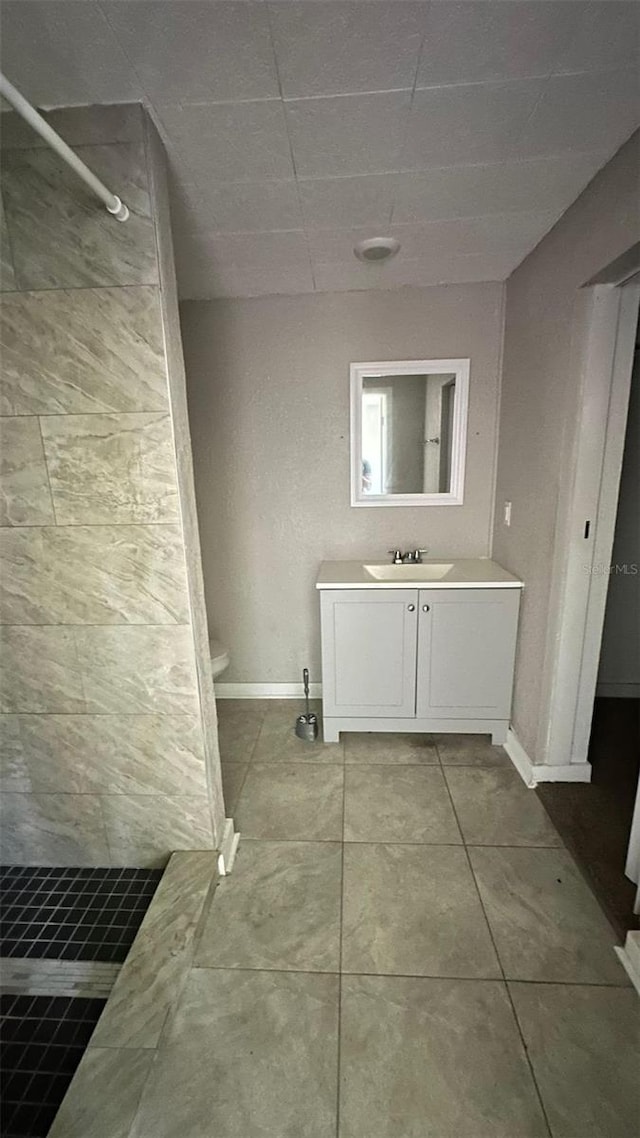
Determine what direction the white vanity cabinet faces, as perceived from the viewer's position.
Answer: facing the viewer

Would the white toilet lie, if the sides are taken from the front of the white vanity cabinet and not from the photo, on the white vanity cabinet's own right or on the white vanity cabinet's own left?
on the white vanity cabinet's own right

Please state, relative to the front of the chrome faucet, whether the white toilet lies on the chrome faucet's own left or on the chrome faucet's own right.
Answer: on the chrome faucet's own right

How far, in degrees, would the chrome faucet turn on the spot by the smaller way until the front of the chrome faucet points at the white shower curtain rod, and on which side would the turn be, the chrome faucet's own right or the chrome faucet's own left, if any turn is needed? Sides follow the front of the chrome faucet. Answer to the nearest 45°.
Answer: approximately 45° to the chrome faucet's own right

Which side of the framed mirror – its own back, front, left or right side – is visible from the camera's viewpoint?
front

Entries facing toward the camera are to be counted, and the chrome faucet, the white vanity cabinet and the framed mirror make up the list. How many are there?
3

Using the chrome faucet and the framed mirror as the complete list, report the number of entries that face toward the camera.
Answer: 2
